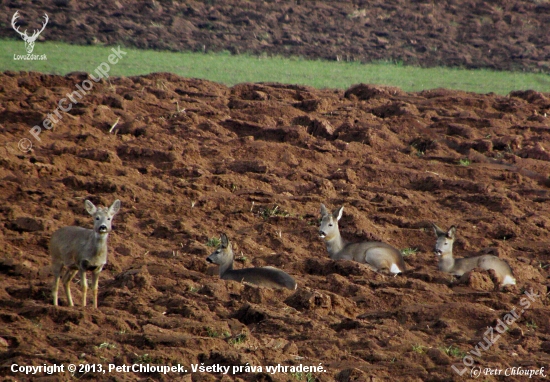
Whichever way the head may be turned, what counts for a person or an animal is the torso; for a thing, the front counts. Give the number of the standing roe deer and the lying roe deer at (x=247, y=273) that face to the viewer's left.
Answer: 1

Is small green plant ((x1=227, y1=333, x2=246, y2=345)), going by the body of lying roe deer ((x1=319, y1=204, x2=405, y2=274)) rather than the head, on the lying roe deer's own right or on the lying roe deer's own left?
on the lying roe deer's own left

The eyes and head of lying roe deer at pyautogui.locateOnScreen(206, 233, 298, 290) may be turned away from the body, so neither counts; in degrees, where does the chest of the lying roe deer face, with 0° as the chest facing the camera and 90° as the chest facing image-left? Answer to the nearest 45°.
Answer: approximately 90°

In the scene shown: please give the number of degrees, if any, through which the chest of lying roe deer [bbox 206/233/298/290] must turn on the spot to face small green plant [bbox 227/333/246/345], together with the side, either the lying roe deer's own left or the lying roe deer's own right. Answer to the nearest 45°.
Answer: approximately 90° to the lying roe deer's own left

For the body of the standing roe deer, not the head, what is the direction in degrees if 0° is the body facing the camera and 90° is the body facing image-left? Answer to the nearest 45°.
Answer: approximately 315°

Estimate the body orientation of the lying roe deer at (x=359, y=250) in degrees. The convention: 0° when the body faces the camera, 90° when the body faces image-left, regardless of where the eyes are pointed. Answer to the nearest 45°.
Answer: approximately 135°

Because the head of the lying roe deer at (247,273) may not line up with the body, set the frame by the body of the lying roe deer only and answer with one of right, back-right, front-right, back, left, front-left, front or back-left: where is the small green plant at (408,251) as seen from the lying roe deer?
back-right

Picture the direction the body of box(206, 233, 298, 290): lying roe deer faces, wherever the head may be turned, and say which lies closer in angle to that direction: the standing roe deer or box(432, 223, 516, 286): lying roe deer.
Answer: the standing roe deer

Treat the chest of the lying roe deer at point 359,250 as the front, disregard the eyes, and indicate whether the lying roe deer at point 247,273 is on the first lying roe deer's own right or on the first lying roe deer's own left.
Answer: on the first lying roe deer's own left

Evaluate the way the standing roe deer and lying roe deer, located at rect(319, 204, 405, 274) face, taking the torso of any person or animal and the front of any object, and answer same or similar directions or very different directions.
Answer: very different directions
